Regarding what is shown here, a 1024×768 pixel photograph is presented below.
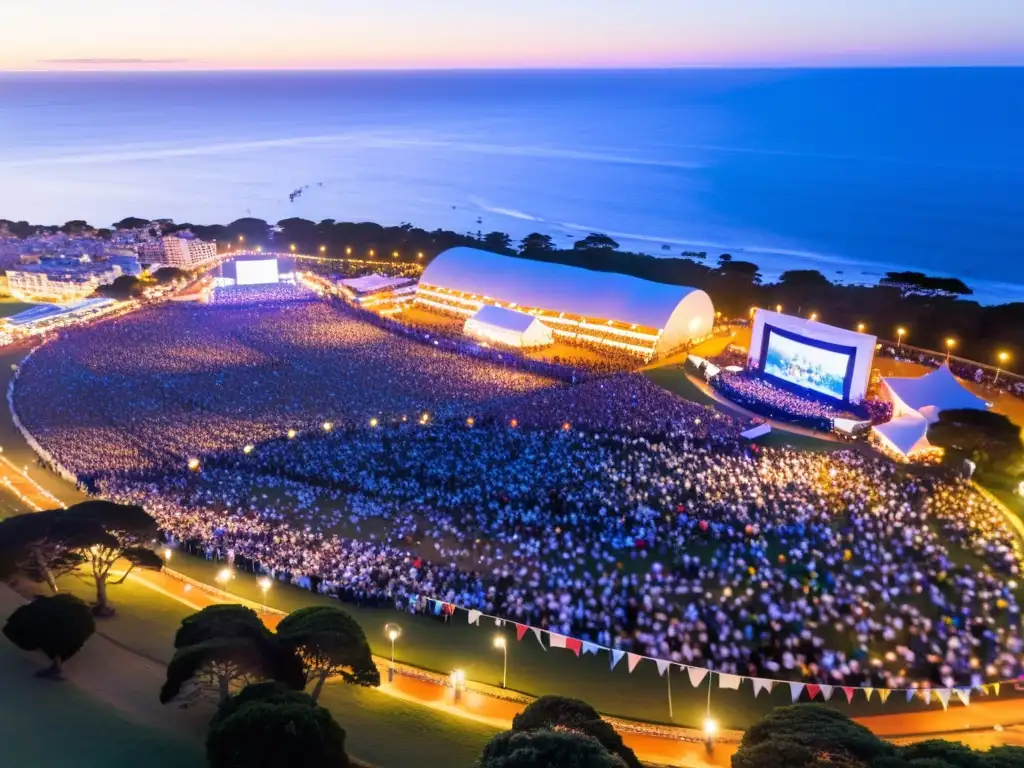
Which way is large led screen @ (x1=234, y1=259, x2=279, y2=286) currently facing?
toward the camera

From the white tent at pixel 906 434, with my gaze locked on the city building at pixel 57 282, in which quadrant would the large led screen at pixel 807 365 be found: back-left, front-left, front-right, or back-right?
front-right

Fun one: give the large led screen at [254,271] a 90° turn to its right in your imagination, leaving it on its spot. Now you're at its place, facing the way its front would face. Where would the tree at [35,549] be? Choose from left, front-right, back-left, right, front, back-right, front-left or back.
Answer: left

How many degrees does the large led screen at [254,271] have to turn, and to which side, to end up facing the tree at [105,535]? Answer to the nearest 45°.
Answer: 0° — it already faces it

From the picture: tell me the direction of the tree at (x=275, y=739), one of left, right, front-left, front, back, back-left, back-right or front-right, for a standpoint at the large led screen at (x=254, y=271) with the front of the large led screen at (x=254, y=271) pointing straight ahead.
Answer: front

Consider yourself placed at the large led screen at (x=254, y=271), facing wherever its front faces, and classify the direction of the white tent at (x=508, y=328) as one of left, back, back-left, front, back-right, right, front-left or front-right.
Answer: front-left

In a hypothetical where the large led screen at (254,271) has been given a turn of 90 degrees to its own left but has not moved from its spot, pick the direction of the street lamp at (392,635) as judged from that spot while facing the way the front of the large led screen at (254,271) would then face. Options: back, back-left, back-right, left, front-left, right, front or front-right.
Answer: right

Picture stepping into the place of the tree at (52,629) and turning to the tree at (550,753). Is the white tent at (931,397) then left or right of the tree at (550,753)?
left

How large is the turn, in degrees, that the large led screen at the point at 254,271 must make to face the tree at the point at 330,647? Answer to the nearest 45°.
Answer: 0° — it already faces it

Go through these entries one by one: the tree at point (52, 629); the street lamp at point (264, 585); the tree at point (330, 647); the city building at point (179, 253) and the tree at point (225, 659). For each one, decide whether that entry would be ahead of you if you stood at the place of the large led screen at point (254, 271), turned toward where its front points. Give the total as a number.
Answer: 4

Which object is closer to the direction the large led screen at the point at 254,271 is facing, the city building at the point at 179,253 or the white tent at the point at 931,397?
the white tent

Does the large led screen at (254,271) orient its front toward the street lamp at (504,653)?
yes

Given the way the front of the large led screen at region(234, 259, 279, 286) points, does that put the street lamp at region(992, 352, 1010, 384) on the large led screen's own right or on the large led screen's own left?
on the large led screen's own left

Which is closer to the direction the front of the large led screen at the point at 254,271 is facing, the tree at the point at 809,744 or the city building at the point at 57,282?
the tree

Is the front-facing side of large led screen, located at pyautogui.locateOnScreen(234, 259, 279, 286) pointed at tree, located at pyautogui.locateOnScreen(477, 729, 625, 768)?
yes

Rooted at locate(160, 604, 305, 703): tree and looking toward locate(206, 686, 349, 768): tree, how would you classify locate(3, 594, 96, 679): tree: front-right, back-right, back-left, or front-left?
back-right

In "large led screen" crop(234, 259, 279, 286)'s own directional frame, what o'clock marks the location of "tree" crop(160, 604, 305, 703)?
The tree is roughly at 12 o'clock from the large led screen.
